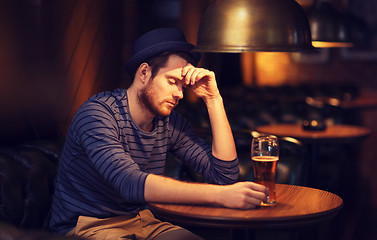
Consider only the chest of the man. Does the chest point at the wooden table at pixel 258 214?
yes

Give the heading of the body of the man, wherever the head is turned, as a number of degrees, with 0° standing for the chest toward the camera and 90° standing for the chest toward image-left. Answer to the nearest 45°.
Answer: approximately 315°

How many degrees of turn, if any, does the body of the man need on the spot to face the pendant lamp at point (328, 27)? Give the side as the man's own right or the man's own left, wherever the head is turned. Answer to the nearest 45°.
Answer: approximately 90° to the man's own left

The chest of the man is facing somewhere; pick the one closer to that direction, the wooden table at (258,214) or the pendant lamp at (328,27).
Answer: the wooden table

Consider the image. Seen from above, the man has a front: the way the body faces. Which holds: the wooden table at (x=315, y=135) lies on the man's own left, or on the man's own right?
on the man's own left
